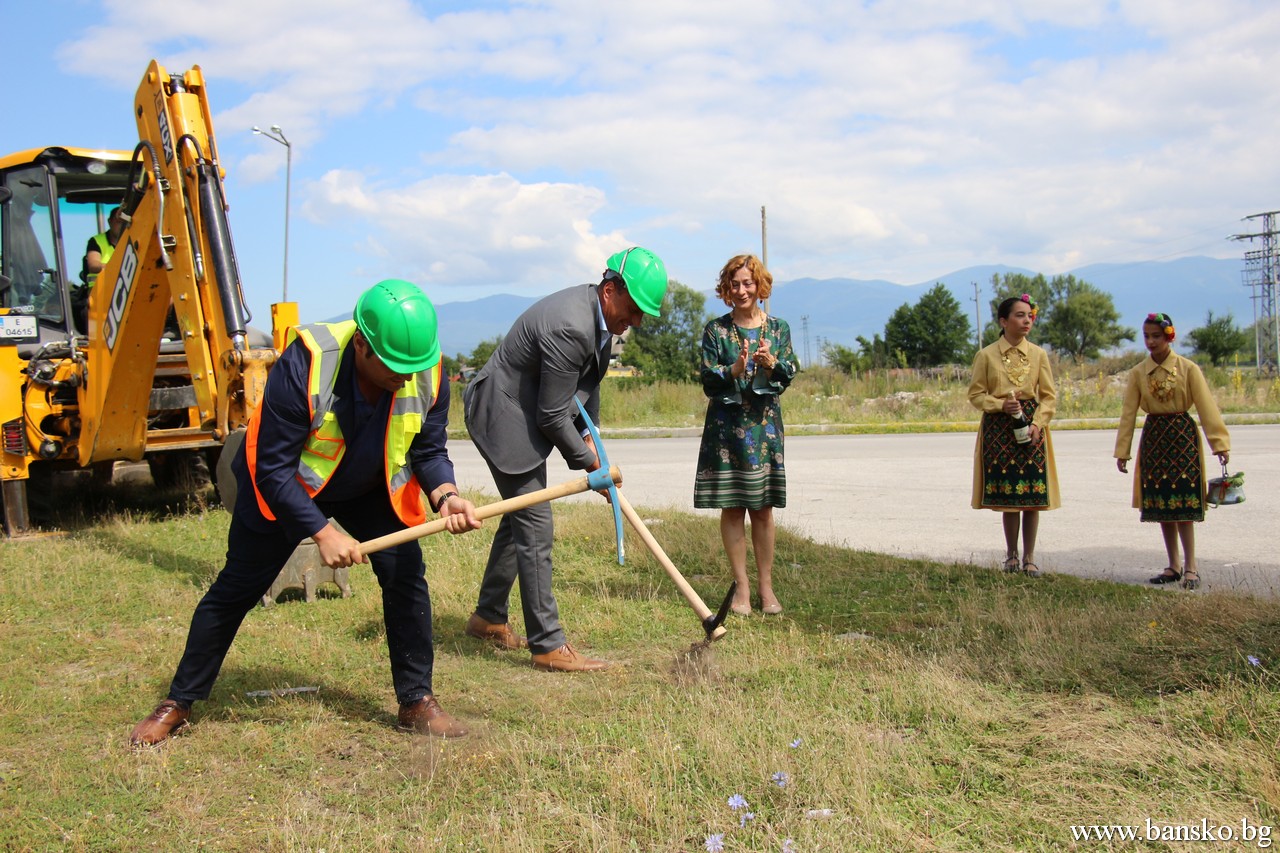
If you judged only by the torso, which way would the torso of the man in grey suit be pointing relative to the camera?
to the viewer's right

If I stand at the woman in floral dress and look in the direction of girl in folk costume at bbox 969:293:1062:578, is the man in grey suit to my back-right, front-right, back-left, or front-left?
back-right

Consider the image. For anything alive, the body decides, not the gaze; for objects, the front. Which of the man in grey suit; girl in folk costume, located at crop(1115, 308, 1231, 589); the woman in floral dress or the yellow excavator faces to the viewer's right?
the man in grey suit

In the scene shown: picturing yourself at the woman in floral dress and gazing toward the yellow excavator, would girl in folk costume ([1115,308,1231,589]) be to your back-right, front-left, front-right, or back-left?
back-right

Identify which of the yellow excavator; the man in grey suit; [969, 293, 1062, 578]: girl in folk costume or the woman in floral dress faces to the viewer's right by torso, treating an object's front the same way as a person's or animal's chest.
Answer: the man in grey suit

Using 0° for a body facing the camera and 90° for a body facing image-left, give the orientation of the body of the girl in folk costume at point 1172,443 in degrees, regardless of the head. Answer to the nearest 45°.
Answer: approximately 0°

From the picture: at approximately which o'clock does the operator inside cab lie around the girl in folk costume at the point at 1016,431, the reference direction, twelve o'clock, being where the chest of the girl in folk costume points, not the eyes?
The operator inside cab is roughly at 3 o'clock from the girl in folk costume.
